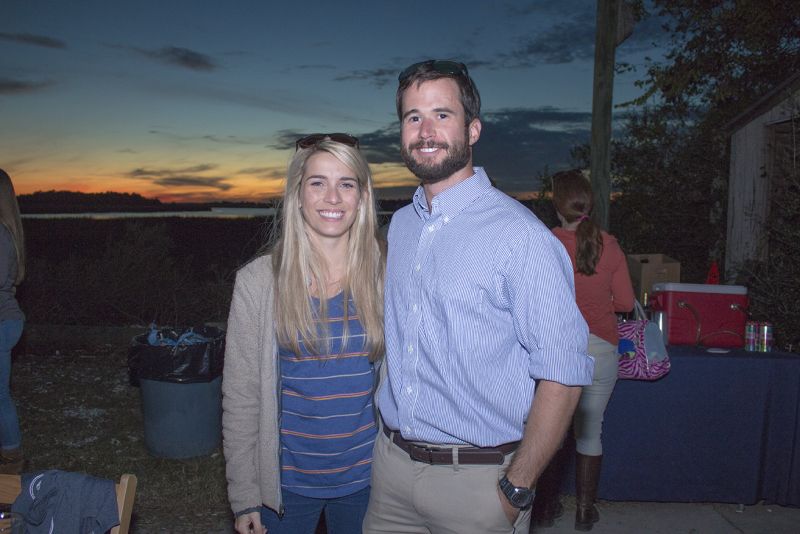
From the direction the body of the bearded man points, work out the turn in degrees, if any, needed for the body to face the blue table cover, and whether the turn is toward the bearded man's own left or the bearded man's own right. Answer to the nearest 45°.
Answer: approximately 180°

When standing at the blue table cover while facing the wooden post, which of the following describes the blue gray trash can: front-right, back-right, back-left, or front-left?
front-left

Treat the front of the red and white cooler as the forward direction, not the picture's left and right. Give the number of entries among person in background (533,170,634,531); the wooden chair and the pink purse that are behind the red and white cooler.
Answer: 0

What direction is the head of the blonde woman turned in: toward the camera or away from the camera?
toward the camera

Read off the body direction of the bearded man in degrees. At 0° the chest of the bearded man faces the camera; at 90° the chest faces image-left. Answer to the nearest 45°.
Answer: approximately 45°

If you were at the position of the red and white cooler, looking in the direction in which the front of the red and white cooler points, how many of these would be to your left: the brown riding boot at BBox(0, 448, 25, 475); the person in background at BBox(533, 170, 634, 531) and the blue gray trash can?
0

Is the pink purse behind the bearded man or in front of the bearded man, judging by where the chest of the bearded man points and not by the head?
behind

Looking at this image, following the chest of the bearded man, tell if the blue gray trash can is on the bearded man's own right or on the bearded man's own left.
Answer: on the bearded man's own right

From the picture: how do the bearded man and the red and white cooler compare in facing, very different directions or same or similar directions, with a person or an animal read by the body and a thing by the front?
same or similar directions

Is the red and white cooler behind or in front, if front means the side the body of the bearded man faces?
behind

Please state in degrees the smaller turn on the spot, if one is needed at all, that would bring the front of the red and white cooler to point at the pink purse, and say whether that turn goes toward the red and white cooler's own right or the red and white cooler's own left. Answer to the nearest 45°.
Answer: approximately 45° to the red and white cooler's own right

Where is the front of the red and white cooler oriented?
toward the camera

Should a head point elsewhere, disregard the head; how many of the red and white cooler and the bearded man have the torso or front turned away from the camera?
0

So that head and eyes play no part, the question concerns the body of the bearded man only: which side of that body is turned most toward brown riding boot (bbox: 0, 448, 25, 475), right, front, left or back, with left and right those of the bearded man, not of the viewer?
right

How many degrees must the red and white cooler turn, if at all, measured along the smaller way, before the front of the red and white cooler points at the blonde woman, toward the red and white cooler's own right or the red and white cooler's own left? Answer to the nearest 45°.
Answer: approximately 45° to the red and white cooler's own right
